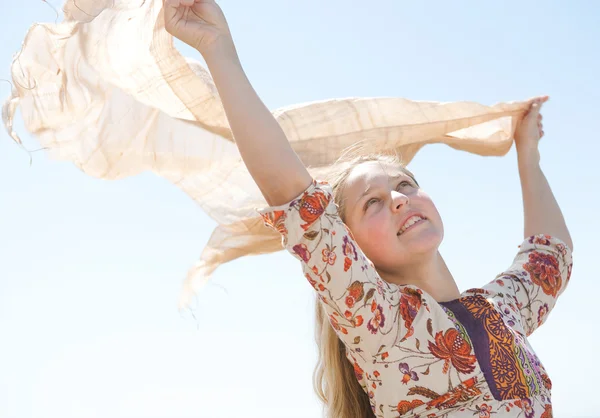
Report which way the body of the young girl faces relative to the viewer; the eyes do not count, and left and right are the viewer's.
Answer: facing the viewer and to the right of the viewer
